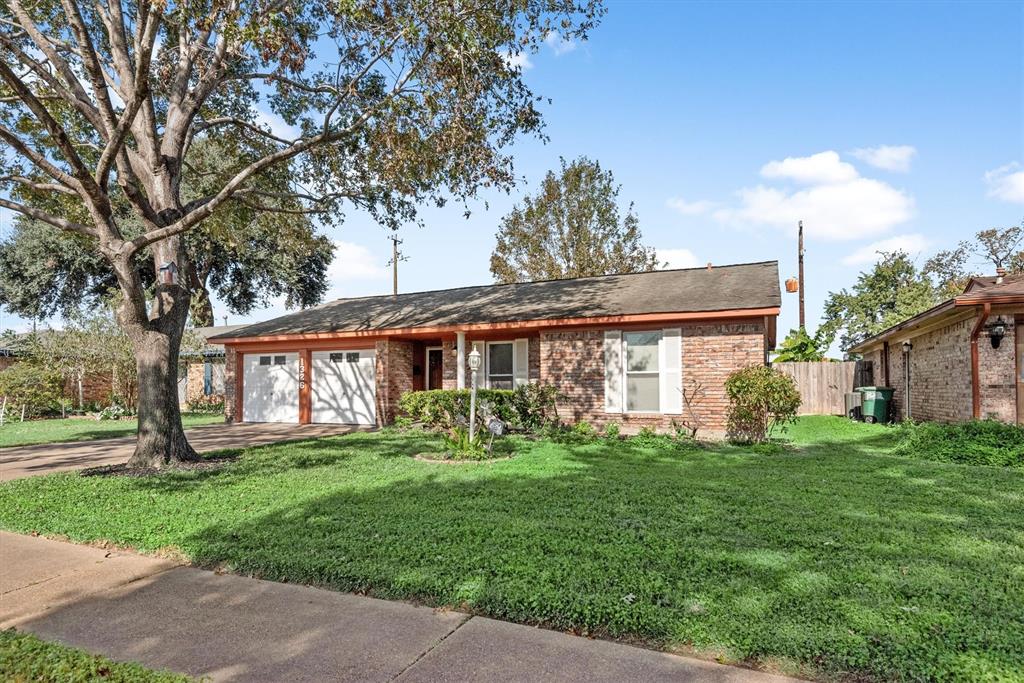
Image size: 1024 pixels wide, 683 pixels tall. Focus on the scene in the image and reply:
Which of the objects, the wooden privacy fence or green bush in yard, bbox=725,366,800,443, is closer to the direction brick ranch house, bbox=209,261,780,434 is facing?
the green bush in yard

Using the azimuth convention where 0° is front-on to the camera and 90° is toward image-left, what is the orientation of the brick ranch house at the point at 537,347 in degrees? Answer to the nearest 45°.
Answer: approximately 45°

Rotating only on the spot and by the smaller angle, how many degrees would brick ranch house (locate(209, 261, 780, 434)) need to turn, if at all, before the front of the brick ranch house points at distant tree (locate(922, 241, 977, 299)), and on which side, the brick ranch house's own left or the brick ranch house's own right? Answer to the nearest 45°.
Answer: approximately 180°

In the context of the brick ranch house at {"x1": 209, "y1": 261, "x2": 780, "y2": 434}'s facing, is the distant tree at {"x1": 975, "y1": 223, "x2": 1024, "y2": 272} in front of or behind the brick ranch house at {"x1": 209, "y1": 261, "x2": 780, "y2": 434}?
behind

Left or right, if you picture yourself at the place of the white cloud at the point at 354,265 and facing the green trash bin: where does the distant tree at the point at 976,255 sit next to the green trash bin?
left

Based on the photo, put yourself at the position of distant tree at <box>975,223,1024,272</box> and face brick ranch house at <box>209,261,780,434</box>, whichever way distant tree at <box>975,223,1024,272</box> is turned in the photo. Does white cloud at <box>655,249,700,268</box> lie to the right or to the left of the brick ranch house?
right

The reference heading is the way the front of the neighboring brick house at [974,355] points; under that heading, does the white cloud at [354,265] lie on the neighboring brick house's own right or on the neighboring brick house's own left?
on the neighboring brick house's own right

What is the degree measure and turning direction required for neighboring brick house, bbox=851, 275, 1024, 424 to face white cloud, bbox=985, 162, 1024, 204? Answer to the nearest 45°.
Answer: approximately 180°

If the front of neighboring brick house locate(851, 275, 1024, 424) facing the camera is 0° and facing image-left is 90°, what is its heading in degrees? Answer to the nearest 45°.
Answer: approximately 0°

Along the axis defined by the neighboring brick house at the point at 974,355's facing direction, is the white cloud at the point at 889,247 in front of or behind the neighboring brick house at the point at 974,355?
behind

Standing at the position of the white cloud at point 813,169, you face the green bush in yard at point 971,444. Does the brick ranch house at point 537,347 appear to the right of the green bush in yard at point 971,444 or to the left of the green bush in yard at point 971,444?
right
